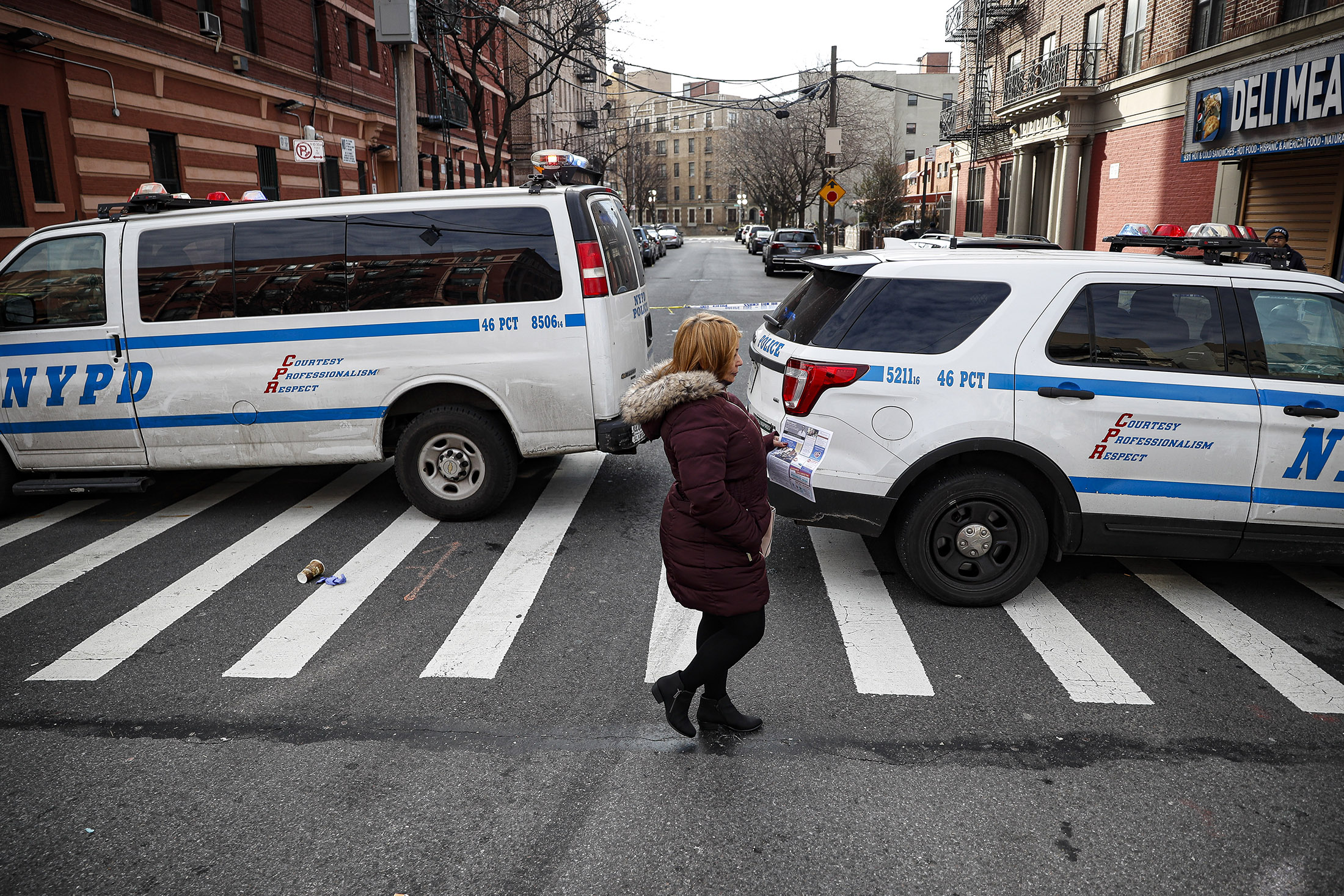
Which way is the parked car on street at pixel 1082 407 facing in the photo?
to the viewer's right

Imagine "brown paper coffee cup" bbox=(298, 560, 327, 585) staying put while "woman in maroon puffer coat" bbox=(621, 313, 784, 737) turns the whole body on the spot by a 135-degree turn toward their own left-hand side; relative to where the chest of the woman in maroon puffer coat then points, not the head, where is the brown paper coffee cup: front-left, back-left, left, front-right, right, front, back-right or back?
front

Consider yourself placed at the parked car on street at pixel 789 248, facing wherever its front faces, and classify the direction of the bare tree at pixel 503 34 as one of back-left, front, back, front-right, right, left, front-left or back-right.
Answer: back-left

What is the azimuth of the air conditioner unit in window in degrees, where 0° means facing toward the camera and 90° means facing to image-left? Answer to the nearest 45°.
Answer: approximately 315°

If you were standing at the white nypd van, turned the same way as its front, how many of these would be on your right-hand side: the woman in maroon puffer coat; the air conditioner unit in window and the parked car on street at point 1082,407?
1

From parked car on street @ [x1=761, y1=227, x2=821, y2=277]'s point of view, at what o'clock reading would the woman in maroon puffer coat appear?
The woman in maroon puffer coat is roughly at 6 o'clock from the parked car on street.

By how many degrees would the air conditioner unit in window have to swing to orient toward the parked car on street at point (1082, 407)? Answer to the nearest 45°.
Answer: approximately 45° to its right

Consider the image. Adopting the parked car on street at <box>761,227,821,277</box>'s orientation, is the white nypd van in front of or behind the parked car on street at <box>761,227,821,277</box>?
behind

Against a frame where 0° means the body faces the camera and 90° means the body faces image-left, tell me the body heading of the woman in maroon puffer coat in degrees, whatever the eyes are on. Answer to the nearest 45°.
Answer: approximately 270°

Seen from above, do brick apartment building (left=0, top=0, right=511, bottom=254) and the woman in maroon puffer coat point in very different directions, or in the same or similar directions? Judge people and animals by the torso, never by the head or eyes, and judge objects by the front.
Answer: same or similar directions

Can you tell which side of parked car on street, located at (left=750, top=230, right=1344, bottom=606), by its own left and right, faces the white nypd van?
back

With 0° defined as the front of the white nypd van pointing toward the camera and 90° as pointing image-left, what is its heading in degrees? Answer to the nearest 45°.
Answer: approximately 90°

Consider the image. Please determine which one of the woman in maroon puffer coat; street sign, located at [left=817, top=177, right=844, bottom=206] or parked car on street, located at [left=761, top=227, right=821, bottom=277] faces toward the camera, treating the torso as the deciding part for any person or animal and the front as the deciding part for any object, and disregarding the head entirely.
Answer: the street sign

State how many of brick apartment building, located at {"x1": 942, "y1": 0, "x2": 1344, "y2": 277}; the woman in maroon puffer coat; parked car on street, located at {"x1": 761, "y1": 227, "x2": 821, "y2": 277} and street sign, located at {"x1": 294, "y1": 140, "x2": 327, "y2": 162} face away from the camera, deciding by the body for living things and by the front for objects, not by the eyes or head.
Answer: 1

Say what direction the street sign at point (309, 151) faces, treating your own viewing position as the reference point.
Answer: facing the viewer
